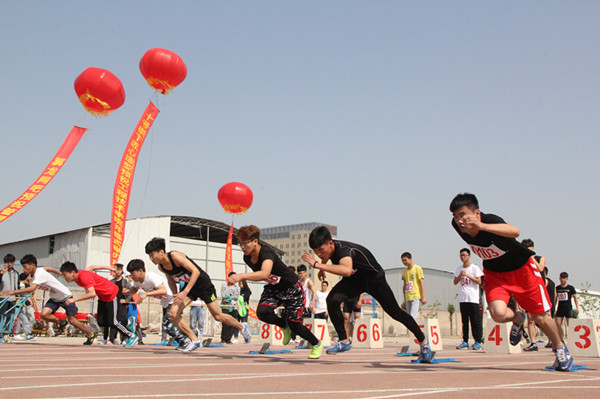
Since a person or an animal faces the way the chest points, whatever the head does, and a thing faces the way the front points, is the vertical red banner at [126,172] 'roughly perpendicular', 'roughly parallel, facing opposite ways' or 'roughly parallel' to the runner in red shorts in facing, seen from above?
roughly perpendicular

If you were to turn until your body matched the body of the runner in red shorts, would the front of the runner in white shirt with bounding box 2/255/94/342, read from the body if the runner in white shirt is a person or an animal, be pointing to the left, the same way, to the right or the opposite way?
the same way

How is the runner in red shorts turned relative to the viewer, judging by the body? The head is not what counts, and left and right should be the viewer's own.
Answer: facing the viewer and to the left of the viewer

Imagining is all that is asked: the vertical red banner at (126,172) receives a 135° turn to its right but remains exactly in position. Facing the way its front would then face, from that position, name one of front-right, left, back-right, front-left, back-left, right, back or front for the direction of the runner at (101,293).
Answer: back-left

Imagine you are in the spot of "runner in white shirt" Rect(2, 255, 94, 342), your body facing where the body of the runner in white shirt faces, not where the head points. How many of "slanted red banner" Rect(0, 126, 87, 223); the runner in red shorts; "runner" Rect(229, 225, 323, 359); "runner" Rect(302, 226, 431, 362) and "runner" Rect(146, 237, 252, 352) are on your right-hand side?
1

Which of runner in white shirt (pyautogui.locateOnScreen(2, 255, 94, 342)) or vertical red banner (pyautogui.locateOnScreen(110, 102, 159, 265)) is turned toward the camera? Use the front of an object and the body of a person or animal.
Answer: the vertical red banner

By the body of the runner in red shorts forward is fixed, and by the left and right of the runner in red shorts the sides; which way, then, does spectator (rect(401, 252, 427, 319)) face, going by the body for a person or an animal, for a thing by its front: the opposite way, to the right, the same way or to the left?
the same way

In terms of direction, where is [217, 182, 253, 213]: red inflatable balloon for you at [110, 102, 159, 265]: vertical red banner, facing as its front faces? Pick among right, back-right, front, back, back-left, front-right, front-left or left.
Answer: left

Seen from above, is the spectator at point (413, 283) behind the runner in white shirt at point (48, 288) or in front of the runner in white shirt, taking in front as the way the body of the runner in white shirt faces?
behind

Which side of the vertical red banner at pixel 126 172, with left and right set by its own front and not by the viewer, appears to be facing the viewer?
front

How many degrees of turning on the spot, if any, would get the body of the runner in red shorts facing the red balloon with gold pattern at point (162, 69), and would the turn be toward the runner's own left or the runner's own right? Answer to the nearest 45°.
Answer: approximately 90° to the runner's own right

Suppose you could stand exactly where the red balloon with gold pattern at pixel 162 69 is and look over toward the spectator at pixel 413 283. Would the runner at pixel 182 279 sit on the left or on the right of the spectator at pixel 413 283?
right

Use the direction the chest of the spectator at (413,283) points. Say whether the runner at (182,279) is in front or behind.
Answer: in front

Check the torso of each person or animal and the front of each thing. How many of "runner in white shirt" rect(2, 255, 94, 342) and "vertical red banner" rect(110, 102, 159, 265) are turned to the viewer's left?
1

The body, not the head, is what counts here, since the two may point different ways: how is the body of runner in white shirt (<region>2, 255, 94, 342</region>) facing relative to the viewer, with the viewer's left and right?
facing to the left of the viewer
